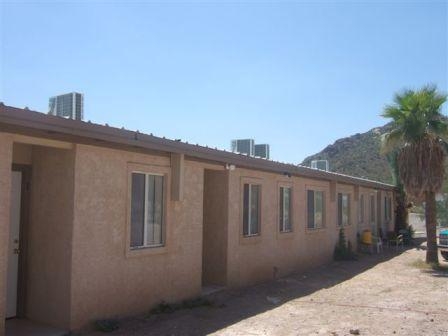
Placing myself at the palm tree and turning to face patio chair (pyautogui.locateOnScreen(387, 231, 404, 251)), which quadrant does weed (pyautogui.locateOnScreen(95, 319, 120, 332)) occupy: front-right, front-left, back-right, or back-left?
back-left

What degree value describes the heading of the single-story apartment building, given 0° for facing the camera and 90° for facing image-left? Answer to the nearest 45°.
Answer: approximately 315°

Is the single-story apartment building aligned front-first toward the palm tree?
no

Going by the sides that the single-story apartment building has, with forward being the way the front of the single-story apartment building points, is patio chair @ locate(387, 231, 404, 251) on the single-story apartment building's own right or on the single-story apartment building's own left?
on the single-story apartment building's own left

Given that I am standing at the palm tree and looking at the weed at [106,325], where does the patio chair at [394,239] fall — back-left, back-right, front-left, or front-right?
back-right

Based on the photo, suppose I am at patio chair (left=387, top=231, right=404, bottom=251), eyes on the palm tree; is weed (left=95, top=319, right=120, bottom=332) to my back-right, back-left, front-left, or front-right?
front-right
